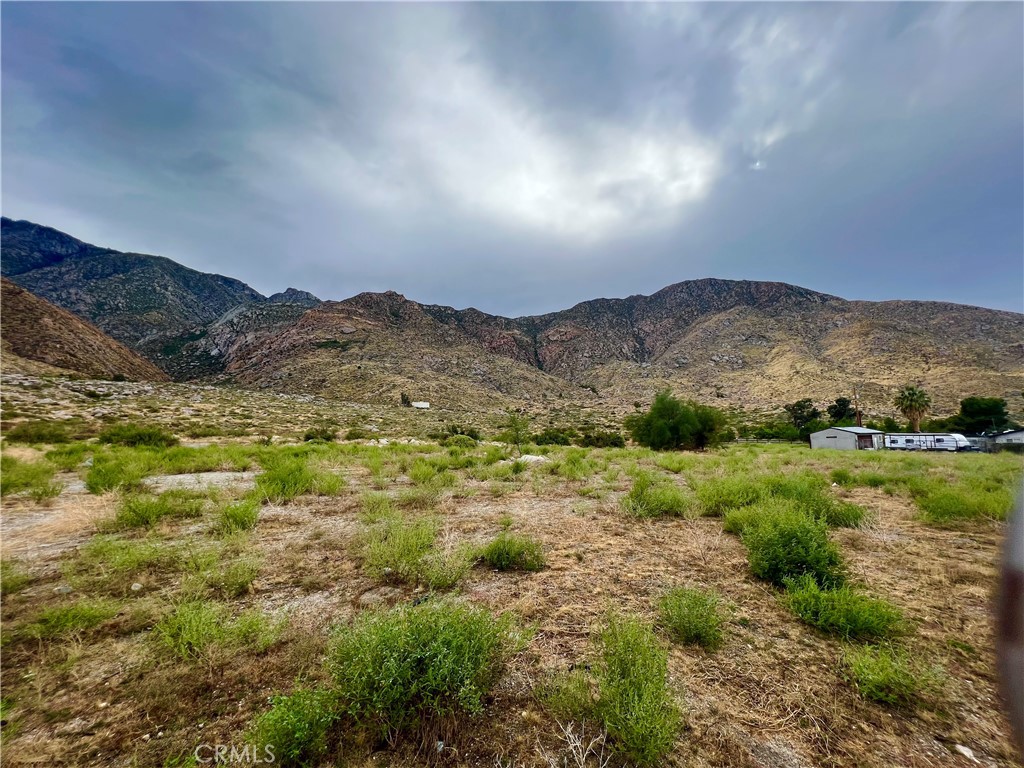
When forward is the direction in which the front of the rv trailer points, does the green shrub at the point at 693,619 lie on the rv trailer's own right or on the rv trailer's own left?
on the rv trailer's own right

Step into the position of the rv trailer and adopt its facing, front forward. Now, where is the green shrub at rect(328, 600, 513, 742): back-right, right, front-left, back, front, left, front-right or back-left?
right

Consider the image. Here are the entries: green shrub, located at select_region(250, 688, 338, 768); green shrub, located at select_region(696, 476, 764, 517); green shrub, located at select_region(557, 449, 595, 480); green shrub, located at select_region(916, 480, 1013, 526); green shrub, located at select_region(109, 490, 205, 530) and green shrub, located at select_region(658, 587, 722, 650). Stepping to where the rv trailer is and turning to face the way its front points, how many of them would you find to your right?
6

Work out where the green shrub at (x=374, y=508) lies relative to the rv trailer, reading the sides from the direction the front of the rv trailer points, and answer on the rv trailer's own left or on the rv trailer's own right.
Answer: on the rv trailer's own right

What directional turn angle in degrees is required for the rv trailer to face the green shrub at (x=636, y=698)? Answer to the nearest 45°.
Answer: approximately 90° to its right

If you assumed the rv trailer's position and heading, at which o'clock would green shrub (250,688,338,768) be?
The green shrub is roughly at 3 o'clock from the rv trailer.

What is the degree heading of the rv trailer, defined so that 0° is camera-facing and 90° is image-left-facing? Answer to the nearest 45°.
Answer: approximately 270°

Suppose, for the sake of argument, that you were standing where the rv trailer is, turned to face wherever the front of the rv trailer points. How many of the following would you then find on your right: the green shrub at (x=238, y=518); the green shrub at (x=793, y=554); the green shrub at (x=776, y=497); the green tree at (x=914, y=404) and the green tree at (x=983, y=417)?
3

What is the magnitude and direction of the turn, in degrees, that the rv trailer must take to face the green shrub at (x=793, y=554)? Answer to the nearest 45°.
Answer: approximately 90° to its right

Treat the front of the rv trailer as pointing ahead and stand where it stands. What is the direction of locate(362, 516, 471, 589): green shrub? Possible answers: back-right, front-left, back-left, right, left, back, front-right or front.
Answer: right

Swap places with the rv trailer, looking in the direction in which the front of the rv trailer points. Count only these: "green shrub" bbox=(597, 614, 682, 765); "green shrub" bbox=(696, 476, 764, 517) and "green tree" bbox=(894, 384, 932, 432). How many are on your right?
2

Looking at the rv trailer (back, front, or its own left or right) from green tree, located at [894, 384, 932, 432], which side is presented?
left

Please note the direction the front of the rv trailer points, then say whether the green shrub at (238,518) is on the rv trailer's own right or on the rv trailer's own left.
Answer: on the rv trailer's own right

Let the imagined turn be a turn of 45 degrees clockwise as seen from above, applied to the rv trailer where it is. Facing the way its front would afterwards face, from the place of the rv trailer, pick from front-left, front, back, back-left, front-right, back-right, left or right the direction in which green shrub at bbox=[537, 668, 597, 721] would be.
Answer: front-right
